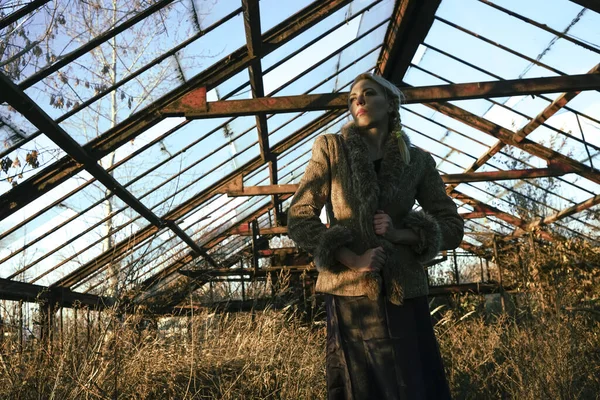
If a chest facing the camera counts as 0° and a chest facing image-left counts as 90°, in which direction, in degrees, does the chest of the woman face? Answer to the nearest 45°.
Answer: approximately 0°

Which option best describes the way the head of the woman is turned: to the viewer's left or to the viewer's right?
to the viewer's left
